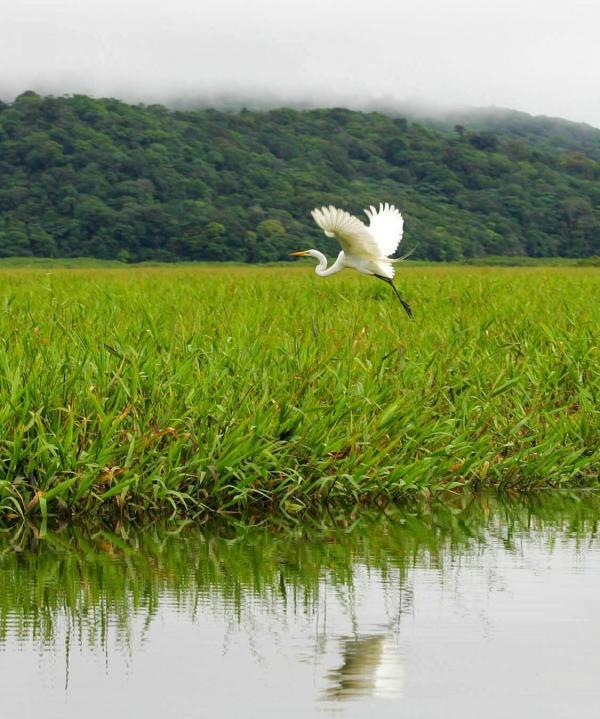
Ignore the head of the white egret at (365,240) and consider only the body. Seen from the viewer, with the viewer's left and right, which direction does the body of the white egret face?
facing to the left of the viewer
